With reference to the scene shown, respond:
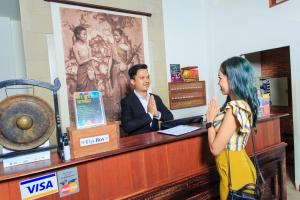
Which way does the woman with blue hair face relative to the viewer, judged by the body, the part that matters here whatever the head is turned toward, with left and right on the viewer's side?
facing to the left of the viewer

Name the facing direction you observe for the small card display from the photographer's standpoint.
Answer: facing the viewer

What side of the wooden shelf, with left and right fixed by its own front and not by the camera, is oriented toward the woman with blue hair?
front

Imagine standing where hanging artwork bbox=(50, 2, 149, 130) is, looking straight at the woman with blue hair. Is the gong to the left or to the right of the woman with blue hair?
right

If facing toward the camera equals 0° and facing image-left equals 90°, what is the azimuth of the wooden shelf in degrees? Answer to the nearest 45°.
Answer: approximately 0°

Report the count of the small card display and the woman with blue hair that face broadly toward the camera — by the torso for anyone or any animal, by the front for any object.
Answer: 1

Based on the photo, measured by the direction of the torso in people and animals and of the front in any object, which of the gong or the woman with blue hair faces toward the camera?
the gong

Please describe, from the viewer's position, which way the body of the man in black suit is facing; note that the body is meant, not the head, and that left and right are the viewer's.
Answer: facing the viewer and to the right of the viewer

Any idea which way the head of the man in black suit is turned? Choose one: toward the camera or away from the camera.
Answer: toward the camera

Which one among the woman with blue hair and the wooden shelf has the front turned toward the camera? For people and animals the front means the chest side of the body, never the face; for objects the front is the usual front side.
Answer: the wooden shelf

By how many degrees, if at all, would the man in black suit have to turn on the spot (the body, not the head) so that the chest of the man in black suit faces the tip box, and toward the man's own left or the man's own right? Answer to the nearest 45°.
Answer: approximately 45° to the man's own right

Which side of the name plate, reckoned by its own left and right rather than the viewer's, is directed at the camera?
front

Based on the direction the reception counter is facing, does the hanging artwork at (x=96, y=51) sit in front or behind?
behind

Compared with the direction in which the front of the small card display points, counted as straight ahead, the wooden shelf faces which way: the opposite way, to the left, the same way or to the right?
the same way

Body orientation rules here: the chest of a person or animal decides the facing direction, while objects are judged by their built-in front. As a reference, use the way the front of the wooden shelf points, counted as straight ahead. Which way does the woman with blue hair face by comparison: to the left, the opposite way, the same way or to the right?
to the right
